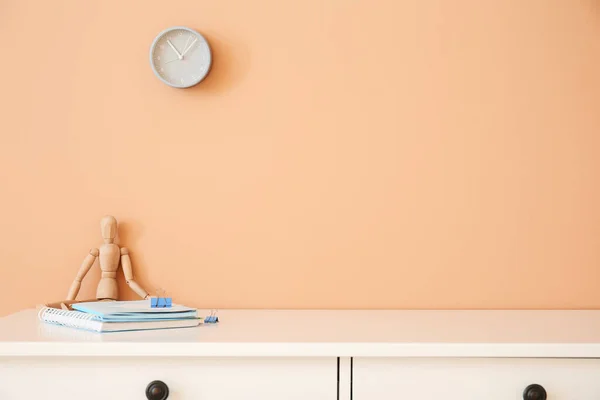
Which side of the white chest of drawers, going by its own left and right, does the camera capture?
front
